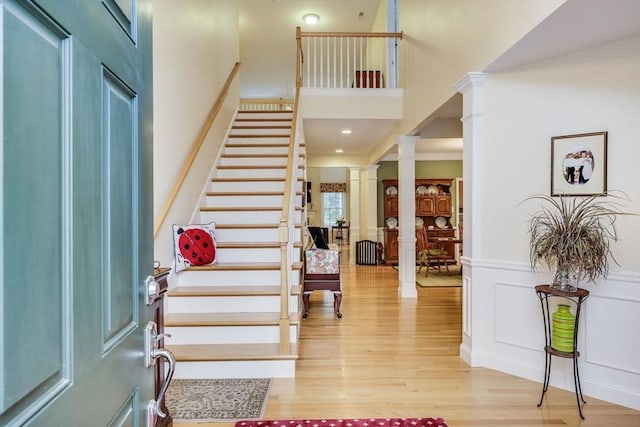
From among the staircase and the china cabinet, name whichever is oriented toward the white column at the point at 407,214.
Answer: the china cabinet

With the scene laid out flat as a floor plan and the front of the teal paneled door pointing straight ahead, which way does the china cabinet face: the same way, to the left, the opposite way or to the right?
to the right

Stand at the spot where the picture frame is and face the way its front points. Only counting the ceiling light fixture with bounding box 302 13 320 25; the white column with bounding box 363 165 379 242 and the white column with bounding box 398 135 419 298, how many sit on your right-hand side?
3

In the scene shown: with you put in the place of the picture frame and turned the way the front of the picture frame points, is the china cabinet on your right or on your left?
on your right

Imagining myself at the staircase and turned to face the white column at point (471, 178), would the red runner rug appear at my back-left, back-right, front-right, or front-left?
front-right

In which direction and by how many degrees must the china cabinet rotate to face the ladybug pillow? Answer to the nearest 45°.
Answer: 0° — it already faces it

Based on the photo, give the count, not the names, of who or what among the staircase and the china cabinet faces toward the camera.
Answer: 2

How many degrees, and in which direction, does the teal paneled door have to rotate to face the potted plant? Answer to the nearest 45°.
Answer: approximately 45° to its left

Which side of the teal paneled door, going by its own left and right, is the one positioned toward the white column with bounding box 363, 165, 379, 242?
left

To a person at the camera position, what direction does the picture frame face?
facing the viewer and to the left of the viewer

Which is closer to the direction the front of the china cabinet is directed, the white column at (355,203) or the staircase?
the staircase

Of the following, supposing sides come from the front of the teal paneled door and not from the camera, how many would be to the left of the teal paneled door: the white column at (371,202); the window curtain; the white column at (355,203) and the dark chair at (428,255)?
4

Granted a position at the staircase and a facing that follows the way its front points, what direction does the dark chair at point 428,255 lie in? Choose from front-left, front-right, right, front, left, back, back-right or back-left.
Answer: back-left

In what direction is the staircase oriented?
toward the camera

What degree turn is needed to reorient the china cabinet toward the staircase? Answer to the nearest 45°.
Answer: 0° — it already faces it

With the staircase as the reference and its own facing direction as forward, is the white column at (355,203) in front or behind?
behind

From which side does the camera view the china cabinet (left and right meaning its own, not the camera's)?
front
